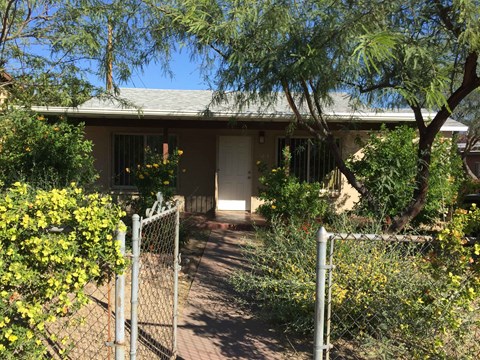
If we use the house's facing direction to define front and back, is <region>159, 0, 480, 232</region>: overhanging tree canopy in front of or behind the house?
in front

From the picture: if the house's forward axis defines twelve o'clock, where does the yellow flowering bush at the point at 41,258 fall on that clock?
The yellow flowering bush is roughly at 12 o'clock from the house.

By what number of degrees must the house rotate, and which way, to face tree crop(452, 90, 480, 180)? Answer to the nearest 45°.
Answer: approximately 135° to its left

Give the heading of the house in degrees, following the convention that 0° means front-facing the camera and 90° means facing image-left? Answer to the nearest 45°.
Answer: approximately 0°

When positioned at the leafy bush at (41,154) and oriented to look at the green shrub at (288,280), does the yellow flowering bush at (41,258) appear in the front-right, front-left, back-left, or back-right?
front-right

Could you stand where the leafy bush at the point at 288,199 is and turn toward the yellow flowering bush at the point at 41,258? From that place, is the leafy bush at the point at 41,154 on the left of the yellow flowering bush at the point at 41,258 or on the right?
right

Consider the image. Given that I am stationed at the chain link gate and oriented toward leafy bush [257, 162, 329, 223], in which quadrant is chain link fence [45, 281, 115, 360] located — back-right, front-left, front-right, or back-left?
back-left

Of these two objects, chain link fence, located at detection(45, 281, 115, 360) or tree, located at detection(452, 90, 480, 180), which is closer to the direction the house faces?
the chain link fence

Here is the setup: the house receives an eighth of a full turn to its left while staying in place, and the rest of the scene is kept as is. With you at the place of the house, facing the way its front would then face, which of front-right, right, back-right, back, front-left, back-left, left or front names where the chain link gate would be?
front-right

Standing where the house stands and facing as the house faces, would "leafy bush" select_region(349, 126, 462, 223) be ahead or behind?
ahead

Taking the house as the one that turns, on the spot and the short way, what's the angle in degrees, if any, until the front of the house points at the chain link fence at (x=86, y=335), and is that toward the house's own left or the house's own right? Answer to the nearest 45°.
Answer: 0° — it already faces it

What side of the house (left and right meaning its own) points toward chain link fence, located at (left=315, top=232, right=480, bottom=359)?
front

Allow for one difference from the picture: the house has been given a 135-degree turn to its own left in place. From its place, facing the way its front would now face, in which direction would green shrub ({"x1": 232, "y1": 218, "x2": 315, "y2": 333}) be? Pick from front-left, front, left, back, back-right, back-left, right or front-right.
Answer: back-right

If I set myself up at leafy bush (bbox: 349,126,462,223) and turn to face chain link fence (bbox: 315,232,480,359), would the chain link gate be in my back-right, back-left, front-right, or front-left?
front-right
